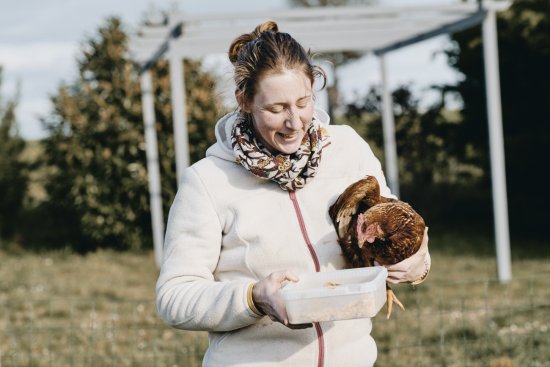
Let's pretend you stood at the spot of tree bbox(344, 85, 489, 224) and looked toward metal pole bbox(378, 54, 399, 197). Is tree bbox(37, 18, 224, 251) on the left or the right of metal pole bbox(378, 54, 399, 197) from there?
right

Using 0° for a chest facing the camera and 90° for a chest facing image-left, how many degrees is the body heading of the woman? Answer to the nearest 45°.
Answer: approximately 315°

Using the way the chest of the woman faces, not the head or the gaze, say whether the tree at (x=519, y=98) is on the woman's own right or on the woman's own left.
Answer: on the woman's own left

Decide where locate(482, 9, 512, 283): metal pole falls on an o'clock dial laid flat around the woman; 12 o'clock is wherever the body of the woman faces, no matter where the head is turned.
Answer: The metal pole is roughly at 8 o'clock from the woman.

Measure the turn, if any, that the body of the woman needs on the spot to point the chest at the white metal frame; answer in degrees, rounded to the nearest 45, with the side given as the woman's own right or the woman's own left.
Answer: approximately 135° to the woman's own left

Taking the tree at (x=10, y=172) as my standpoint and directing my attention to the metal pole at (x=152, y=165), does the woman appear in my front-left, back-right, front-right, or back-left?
front-right

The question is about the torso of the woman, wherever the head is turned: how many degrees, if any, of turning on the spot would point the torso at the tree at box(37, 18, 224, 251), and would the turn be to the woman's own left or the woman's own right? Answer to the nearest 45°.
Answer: approximately 135° to the woman's own left

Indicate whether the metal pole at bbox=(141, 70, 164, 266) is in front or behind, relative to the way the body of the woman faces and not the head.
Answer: behind
